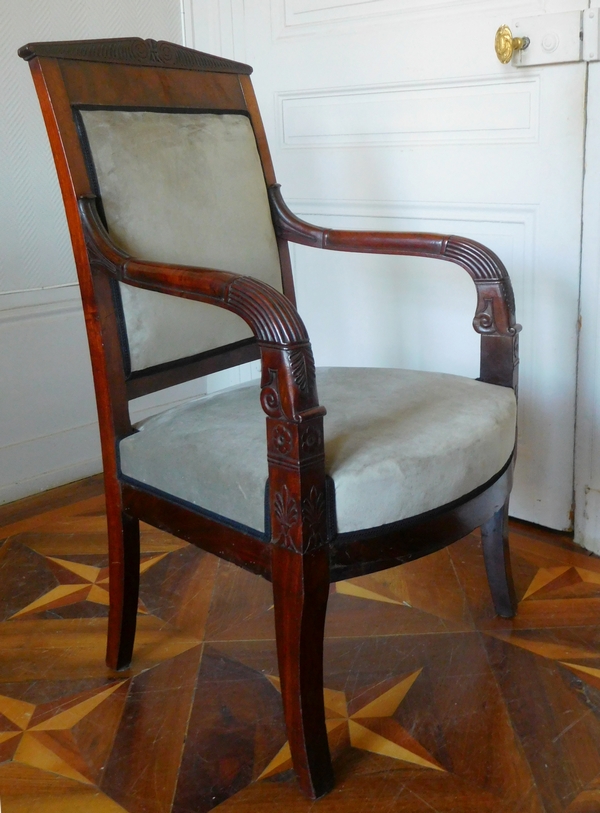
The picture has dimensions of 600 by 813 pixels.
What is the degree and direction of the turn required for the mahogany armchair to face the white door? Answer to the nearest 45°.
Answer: approximately 90° to its left

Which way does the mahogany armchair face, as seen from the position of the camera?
facing the viewer and to the right of the viewer
